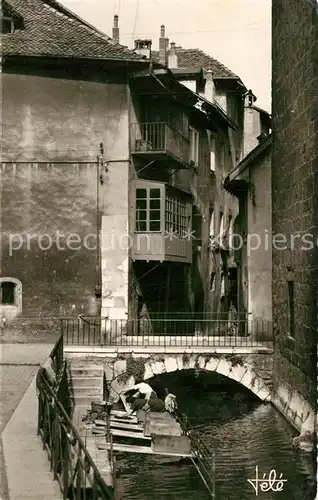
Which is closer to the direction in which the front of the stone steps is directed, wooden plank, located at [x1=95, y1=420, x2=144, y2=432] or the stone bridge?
the wooden plank

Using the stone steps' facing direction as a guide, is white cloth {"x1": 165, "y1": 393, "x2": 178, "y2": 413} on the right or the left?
on its left

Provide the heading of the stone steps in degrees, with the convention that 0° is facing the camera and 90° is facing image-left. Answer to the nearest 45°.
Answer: approximately 0°

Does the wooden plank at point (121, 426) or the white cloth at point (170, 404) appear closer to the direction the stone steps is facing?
the wooden plank

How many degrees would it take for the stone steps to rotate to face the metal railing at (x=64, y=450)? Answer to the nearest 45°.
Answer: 0° — it already faces it
